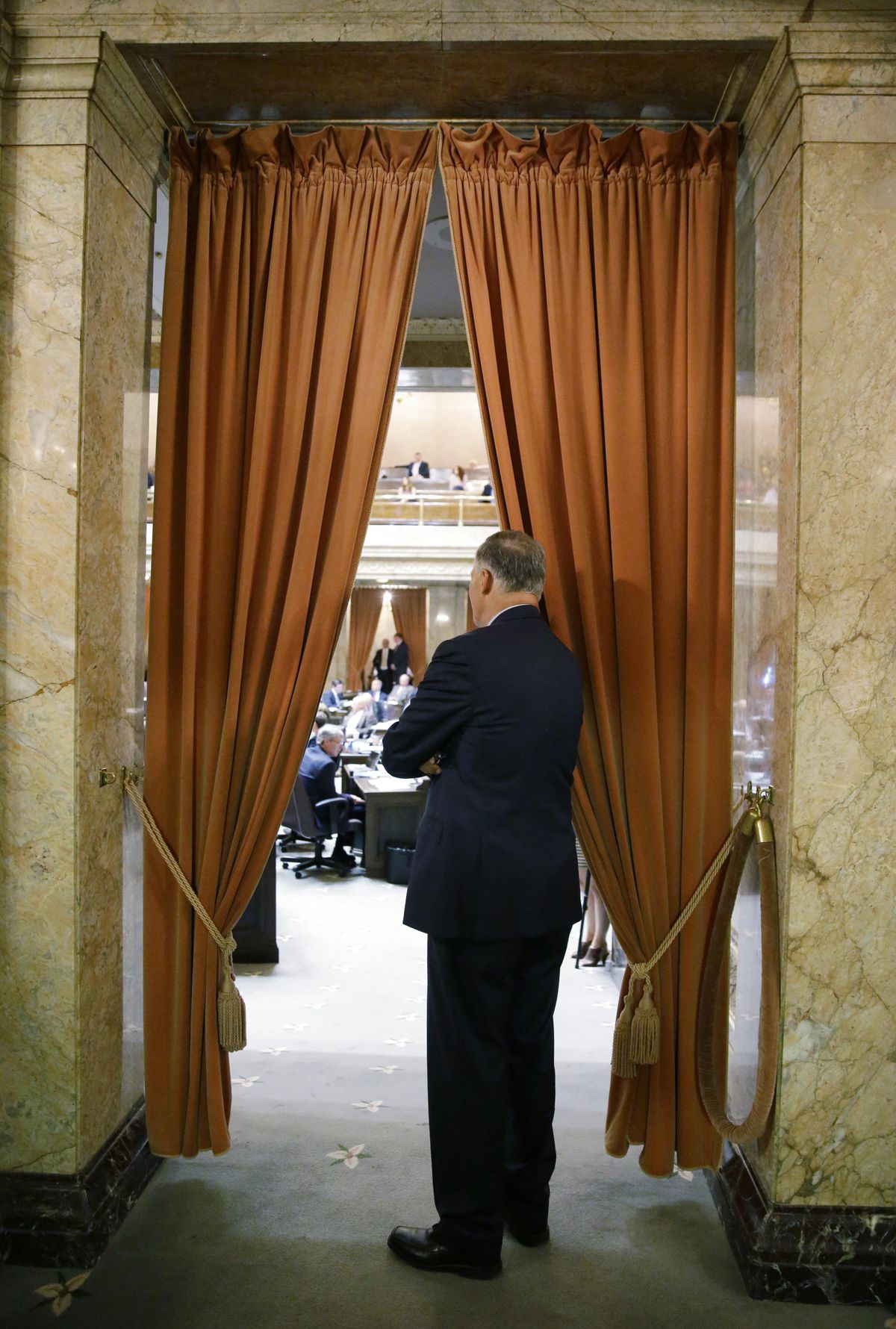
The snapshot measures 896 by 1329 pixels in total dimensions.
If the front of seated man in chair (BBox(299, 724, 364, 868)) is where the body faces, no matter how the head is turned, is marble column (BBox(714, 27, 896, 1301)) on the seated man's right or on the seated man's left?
on the seated man's right

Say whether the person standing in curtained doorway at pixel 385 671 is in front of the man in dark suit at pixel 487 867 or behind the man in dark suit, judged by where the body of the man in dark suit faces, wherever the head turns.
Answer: in front

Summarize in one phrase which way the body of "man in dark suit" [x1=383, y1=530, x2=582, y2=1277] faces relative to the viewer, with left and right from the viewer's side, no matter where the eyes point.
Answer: facing away from the viewer and to the left of the viewer

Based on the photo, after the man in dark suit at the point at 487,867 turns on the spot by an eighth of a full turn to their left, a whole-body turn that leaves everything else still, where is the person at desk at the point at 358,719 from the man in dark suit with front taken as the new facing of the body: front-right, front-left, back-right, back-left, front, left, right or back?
right

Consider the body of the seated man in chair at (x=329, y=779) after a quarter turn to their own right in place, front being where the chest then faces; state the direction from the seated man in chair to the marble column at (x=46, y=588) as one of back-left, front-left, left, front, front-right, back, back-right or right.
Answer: front

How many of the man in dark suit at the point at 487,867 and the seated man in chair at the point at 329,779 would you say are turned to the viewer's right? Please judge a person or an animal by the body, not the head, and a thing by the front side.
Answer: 1

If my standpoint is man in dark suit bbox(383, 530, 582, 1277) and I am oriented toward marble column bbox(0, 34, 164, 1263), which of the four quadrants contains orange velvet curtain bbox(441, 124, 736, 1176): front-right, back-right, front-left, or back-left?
back-right

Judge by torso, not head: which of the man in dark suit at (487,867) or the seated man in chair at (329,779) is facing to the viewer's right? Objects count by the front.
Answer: the seated man in chair

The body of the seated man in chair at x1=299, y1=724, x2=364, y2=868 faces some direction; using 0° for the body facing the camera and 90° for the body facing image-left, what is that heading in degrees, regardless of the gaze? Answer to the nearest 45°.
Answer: approximately 270°

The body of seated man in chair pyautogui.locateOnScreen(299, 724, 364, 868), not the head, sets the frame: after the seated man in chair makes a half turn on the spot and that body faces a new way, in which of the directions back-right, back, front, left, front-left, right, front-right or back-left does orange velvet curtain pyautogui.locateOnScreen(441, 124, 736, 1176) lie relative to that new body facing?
left

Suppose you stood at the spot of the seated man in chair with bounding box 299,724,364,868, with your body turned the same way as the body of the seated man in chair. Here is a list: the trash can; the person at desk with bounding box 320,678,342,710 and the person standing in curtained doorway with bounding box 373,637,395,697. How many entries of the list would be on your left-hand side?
2

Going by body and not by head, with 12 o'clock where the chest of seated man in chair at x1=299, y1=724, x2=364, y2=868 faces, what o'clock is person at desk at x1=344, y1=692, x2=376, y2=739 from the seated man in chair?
The person at desk is roughly at 9 o'clock from the seated man in chair.
